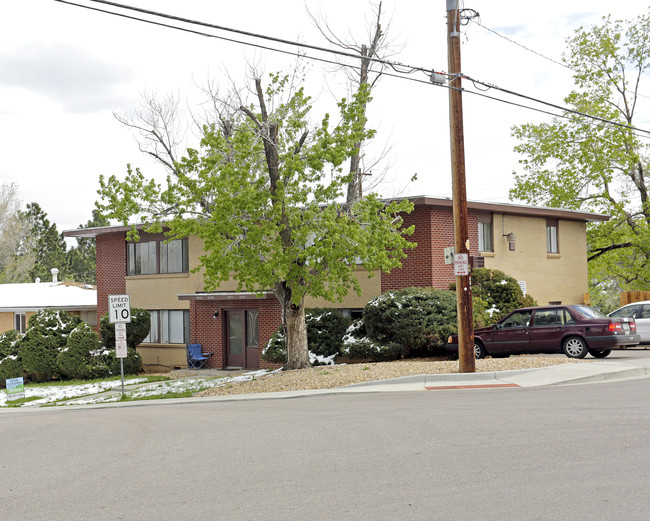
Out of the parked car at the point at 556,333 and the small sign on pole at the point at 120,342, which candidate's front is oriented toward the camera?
the small sign on pole

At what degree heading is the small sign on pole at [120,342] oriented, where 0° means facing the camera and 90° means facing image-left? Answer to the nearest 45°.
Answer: approximately 0°

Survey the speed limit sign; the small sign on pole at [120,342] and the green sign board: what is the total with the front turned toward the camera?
3

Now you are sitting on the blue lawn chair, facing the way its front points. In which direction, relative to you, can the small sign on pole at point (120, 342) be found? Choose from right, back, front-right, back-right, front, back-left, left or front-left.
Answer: front-right

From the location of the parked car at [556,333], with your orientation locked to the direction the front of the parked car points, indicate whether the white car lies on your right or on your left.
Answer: on your right

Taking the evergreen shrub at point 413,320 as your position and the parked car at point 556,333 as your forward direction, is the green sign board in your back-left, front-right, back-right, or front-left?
back-right

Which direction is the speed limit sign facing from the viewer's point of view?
toward the camera

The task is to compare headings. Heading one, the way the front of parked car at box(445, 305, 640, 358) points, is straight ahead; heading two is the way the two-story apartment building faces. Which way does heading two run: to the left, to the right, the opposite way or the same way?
to the left

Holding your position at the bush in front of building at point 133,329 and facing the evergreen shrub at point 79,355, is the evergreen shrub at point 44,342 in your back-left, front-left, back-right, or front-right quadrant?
front-right

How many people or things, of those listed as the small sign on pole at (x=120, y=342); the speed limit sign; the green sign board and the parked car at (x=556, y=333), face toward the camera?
3

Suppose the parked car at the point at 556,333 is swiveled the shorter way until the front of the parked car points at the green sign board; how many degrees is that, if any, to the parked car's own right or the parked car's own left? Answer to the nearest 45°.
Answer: approximately 45° to the parked car's own left

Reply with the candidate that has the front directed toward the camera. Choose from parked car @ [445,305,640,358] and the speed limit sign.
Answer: the speed limit sign

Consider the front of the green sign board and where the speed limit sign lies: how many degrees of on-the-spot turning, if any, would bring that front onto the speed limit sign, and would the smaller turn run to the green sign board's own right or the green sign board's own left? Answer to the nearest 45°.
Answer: approximately 45° to the green sign board's own left

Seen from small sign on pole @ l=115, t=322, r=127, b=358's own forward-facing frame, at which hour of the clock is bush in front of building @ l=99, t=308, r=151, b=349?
The bush in front of building is roughly at 6 o'clock from the small sign on pole.
